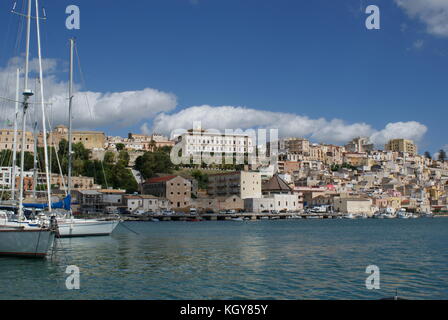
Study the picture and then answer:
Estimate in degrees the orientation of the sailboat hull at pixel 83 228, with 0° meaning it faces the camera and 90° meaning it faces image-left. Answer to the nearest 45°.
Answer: approximately 270°
